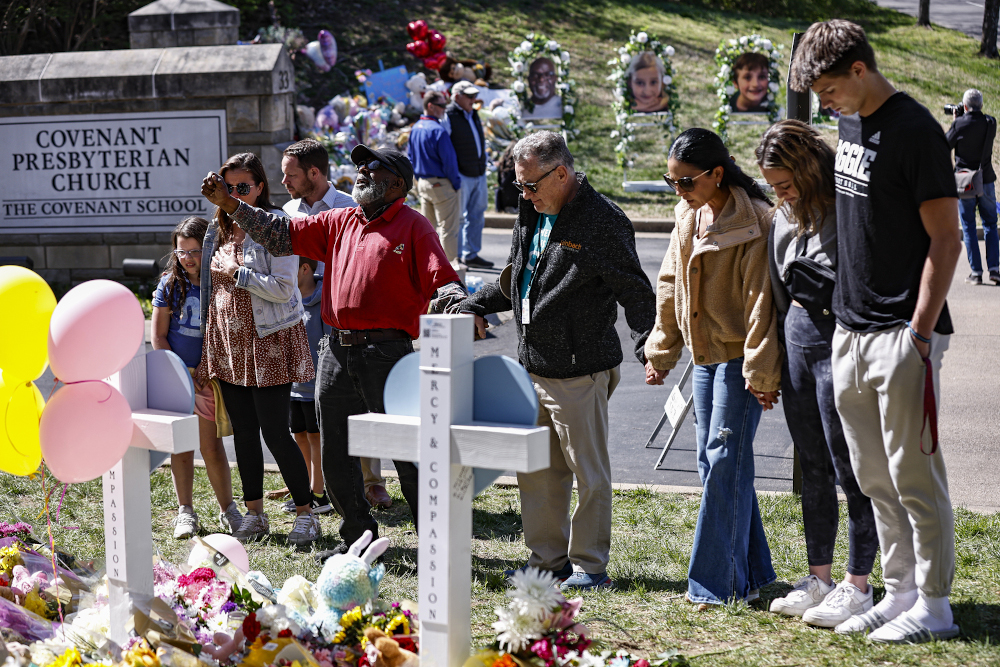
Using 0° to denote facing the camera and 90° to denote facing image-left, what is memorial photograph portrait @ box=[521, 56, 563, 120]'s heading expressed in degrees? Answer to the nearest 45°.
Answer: approximately 0°

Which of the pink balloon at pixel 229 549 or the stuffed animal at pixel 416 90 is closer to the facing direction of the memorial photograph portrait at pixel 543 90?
the pink balloon

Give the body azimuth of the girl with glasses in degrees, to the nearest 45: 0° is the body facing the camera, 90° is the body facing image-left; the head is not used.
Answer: approximately 0°

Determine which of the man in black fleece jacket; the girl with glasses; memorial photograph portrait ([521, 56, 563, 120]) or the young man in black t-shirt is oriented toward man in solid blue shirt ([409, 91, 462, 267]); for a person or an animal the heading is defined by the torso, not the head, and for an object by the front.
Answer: the memorial photograph portrait

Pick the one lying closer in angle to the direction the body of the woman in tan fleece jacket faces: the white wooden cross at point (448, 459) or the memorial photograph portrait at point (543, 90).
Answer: the white wooden cross

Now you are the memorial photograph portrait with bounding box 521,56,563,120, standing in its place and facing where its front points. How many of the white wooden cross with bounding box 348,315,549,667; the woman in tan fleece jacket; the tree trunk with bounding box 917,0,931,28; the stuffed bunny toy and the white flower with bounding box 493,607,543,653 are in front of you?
4

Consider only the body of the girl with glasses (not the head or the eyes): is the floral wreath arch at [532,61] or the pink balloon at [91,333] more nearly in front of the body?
the pink balloon

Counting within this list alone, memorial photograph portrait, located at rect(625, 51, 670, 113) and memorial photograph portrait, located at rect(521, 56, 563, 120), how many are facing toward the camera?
2
